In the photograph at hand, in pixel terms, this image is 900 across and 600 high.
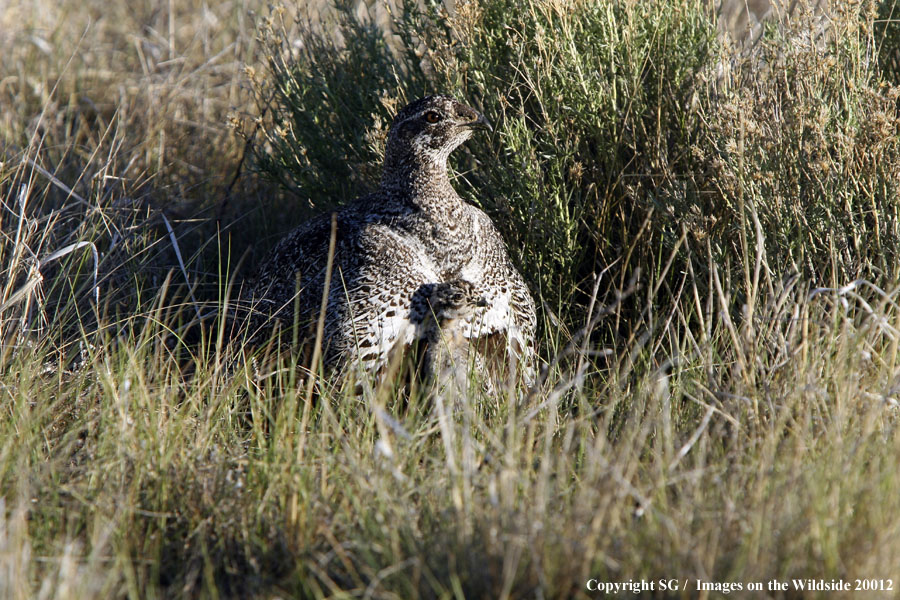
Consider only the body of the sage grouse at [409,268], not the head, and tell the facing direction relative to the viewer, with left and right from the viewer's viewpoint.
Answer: facing the viewer and to the right of the viewer
